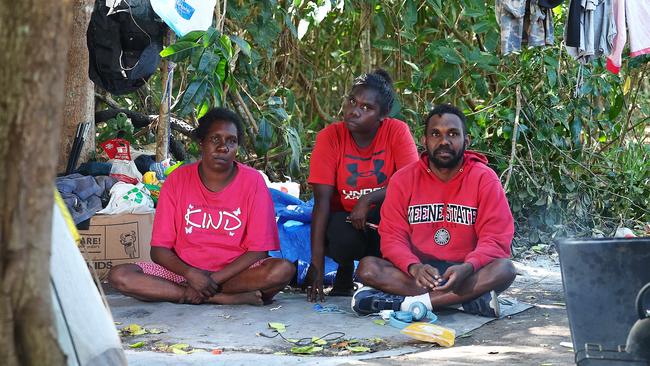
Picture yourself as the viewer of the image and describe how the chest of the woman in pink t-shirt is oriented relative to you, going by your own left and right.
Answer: facing the viewer

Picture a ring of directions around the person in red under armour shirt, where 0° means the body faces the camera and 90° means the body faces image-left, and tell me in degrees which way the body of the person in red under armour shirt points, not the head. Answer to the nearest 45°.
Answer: approximately 0°

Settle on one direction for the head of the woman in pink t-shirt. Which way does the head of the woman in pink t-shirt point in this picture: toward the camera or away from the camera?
toward the camera

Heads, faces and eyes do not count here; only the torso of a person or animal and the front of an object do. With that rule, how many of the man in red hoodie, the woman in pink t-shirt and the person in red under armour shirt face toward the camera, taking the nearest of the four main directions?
3

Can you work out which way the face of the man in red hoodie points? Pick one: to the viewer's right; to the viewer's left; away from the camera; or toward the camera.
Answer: toward the camera

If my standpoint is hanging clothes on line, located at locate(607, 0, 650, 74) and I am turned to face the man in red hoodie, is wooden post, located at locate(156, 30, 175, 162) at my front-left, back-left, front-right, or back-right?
front-right

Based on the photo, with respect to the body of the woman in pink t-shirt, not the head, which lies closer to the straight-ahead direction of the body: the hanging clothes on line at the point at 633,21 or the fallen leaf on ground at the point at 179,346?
the fallen leaf on ground

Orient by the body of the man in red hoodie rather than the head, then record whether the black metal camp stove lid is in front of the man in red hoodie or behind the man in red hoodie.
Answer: in front

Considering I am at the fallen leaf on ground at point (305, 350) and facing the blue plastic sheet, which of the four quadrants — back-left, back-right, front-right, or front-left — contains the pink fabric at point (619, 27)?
front-right

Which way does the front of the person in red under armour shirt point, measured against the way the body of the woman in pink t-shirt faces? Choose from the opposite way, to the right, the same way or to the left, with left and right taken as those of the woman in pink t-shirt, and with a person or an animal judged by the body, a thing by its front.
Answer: the same way

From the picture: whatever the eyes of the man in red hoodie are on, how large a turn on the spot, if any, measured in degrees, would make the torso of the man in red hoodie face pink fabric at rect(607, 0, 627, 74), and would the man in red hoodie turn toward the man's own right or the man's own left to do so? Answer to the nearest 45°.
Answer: approximately 135° to the man's own left

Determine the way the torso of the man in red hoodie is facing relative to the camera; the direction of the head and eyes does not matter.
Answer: toward the camera

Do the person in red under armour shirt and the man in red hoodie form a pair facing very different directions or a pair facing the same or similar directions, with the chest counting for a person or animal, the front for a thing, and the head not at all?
same or similar directions

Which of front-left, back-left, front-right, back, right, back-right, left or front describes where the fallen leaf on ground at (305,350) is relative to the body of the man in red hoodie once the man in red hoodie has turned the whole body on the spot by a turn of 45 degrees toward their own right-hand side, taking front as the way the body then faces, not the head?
front

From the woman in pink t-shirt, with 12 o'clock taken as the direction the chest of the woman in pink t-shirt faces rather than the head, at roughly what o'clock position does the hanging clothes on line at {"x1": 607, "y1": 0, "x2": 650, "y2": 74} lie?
The hanging clothes on line is roughly at 9 o'clock from the woman in pink t-shirt.

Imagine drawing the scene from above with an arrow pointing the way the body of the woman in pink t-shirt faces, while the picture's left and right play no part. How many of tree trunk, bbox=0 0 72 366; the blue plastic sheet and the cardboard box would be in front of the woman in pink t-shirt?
1

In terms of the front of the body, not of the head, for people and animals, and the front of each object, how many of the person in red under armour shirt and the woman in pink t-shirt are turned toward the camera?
2
